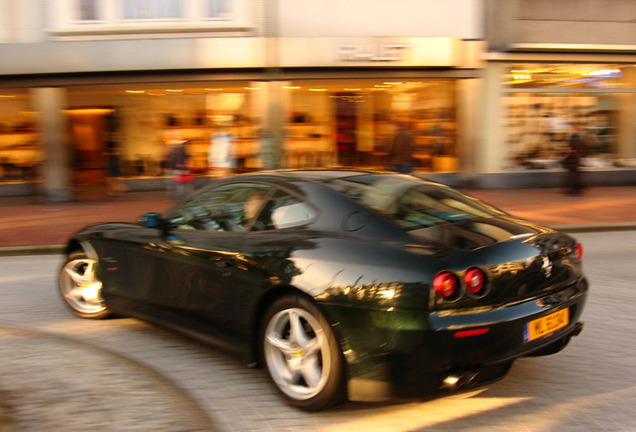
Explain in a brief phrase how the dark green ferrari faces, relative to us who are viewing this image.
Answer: facing away from the viewer and to the left of the viewer

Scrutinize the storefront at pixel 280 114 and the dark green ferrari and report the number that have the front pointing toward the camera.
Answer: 1

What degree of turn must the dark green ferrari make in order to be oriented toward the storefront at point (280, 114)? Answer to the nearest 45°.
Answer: approximately 45° to its right

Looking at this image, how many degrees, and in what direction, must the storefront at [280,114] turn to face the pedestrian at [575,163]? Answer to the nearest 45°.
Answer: approximately 45° to its left

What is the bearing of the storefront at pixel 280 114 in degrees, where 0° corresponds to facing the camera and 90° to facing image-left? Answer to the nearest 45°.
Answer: approximately 0°

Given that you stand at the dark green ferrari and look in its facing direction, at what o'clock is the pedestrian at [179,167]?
The pedestrian is roughly at 1 o'clock from the dark green ferrari.

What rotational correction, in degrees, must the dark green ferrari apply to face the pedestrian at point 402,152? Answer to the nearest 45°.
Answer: approximately 45° to its right

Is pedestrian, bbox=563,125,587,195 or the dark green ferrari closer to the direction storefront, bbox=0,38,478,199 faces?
the dark green ferrari
